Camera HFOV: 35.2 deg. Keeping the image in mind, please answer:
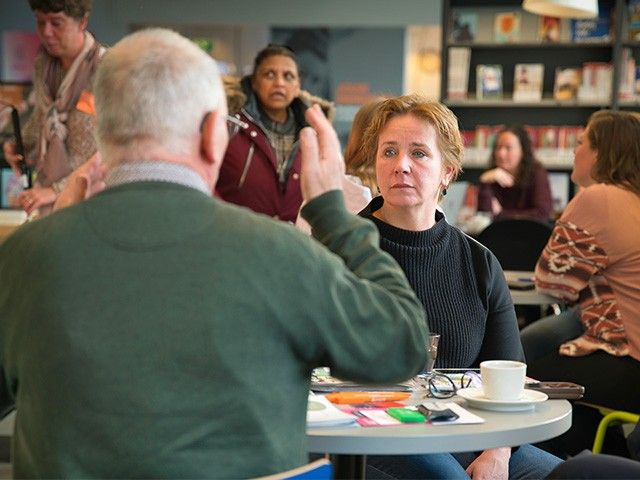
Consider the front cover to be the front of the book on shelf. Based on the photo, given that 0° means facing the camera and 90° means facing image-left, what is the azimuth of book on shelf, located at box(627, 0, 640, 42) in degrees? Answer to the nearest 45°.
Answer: approximately 0°

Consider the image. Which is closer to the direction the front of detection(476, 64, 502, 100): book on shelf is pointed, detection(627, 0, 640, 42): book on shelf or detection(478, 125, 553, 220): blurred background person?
the blurred background person

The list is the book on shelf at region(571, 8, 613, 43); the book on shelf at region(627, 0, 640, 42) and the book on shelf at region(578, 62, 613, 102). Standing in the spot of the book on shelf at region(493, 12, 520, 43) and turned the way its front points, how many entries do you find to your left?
3

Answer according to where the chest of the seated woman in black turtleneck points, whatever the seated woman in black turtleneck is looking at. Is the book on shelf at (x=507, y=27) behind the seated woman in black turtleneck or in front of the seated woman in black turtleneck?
behind

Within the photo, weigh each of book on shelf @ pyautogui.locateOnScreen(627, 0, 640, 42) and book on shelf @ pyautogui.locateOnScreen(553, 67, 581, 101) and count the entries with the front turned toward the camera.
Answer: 2

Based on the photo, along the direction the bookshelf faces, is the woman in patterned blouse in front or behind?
in front

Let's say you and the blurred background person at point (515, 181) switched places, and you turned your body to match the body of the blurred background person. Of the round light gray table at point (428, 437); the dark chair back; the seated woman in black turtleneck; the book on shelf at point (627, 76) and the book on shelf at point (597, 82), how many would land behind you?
2

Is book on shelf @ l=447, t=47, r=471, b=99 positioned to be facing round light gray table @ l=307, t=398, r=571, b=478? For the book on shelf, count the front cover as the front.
yes

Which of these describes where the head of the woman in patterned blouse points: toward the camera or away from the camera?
away from the camera

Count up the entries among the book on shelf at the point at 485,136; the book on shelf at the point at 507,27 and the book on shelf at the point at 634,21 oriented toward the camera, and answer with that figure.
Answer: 3

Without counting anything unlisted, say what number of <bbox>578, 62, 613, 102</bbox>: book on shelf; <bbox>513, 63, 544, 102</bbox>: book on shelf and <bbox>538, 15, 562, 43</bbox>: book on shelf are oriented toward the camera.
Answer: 3

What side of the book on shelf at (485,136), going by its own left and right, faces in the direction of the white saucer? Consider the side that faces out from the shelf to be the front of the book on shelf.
front

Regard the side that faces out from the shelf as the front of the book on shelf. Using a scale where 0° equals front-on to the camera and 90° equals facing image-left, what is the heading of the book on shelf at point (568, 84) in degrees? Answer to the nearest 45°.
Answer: approximately 0°
